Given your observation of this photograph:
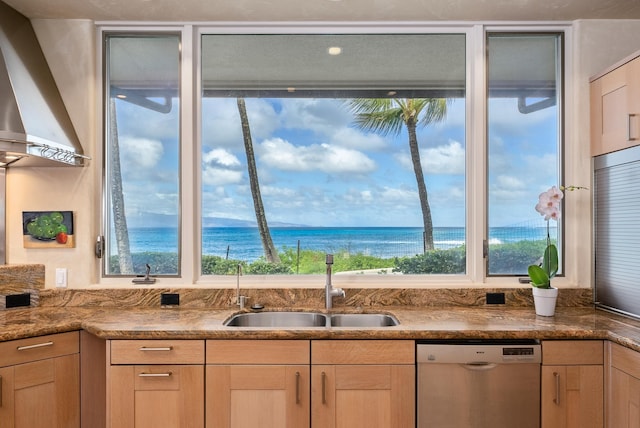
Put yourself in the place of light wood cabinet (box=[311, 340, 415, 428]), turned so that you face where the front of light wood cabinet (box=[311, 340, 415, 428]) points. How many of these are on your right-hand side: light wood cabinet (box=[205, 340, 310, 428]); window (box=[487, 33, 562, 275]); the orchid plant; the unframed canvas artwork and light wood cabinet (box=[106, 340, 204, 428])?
3

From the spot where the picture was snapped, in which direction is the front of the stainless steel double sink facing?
facing the viewer

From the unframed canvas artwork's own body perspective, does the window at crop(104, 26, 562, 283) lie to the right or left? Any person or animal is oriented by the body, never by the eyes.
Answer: on its left

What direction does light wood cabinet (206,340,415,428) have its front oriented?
toward the camera

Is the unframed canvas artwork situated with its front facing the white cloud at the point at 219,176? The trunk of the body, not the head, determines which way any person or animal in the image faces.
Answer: no

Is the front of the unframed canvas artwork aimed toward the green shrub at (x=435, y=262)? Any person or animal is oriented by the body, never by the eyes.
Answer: no

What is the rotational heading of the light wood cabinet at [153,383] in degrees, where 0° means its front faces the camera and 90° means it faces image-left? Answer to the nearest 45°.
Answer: approximately 0°

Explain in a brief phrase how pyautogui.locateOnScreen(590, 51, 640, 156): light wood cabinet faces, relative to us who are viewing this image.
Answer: facing the viewer and to the left of the viewer

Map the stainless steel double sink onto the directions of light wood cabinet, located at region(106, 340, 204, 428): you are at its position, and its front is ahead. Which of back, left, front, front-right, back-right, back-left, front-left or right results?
left

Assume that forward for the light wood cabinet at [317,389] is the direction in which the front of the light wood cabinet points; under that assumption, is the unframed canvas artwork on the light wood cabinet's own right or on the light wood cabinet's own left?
on the light wood cabinet's own right

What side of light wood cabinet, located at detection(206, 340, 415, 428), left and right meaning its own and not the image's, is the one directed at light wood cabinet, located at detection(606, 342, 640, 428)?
left

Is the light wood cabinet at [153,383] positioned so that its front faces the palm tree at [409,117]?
no

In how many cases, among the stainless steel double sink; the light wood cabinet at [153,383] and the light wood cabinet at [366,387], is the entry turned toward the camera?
3
